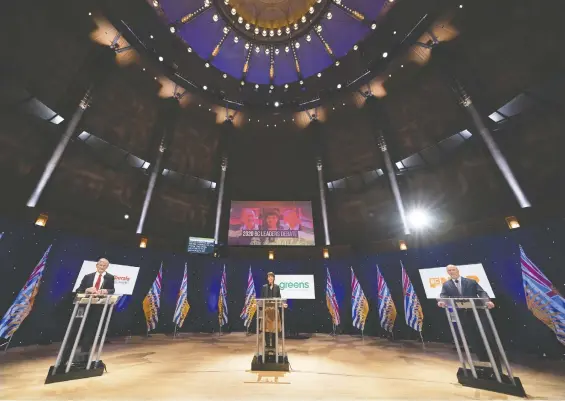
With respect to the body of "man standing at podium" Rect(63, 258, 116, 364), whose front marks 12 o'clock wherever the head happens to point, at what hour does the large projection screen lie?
The large projection screen is roughly at 8 o'clock from the man standing at podium.

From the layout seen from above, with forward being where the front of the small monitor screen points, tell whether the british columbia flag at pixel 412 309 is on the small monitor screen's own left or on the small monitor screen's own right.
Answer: on the small monitor screen's own left

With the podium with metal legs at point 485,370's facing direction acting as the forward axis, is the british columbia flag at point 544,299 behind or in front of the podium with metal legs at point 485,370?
behind

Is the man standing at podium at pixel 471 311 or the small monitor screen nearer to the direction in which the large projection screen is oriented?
the man standing at podium

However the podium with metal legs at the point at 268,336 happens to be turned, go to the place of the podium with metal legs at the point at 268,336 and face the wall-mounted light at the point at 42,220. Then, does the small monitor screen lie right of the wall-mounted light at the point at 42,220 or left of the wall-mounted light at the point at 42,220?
right

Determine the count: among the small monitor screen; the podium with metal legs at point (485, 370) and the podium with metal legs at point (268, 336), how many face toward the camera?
3

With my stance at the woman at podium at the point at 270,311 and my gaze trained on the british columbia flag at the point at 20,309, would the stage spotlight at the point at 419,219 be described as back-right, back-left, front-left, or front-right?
back-right

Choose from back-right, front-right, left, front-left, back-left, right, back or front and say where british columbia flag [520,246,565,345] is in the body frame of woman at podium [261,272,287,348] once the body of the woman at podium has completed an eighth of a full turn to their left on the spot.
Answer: front-left

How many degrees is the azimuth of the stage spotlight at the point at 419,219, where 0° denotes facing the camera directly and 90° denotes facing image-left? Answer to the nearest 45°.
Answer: approximately 0°

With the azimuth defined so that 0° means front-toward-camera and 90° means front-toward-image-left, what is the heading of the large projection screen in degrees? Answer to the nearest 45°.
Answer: approximately 0°

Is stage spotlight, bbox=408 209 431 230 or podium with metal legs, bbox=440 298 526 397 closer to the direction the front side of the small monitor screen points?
the podium with metal legs

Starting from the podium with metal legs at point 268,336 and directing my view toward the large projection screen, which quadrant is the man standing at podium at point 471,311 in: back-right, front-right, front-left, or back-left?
back-right
